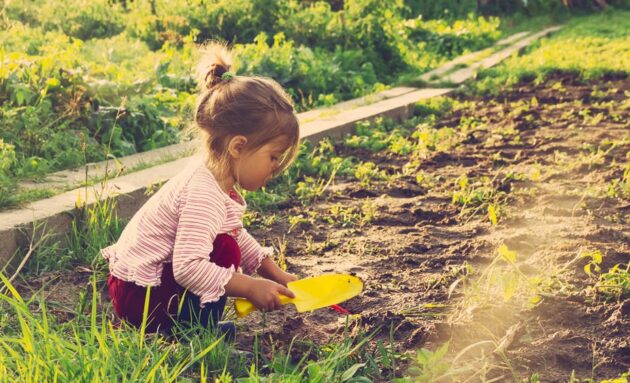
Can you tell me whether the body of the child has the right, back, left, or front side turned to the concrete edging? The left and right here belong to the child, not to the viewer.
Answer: left

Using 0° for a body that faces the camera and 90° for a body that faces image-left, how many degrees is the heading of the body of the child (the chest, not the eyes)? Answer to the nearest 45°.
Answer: approximately 270°

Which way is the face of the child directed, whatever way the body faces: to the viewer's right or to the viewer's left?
to the viewer's right
